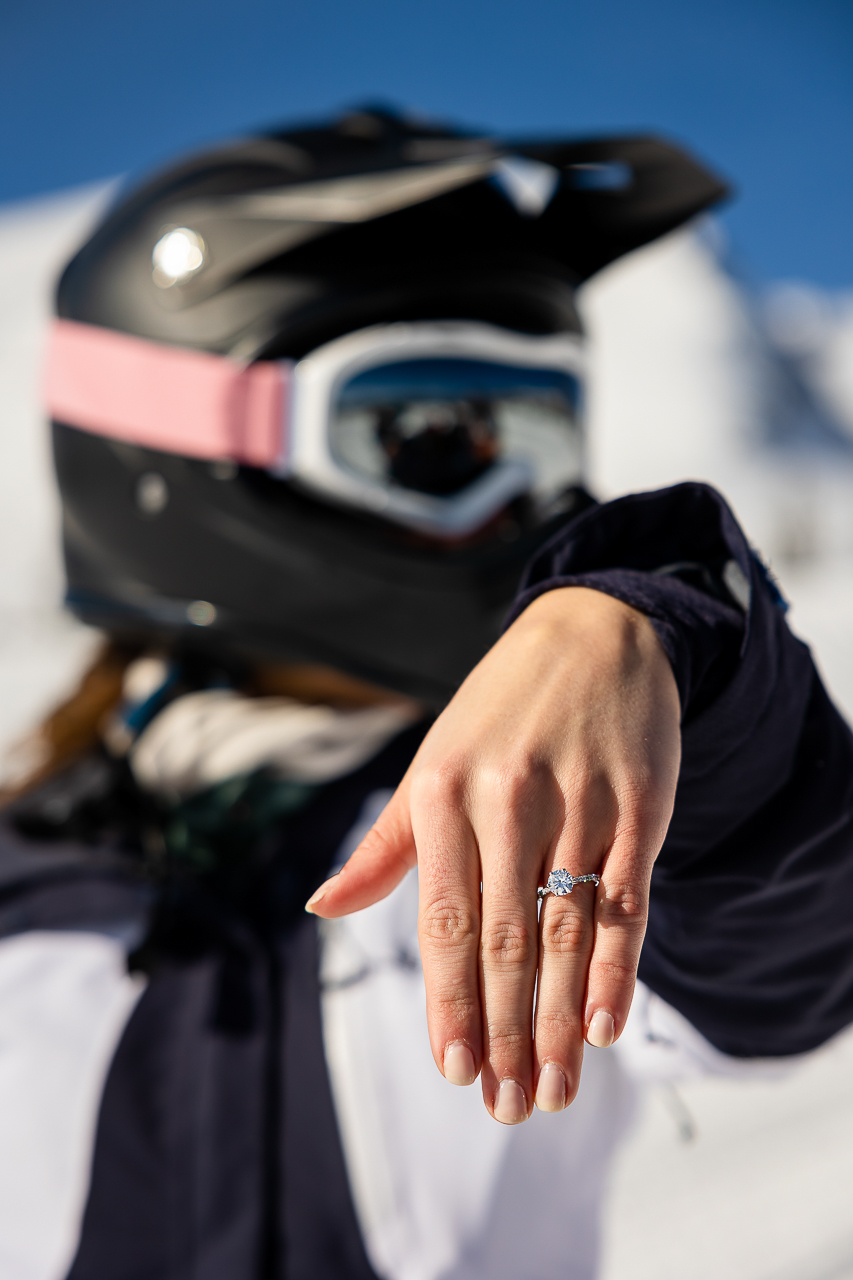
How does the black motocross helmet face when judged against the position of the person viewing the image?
facing the viewer and to the right of the viewer
